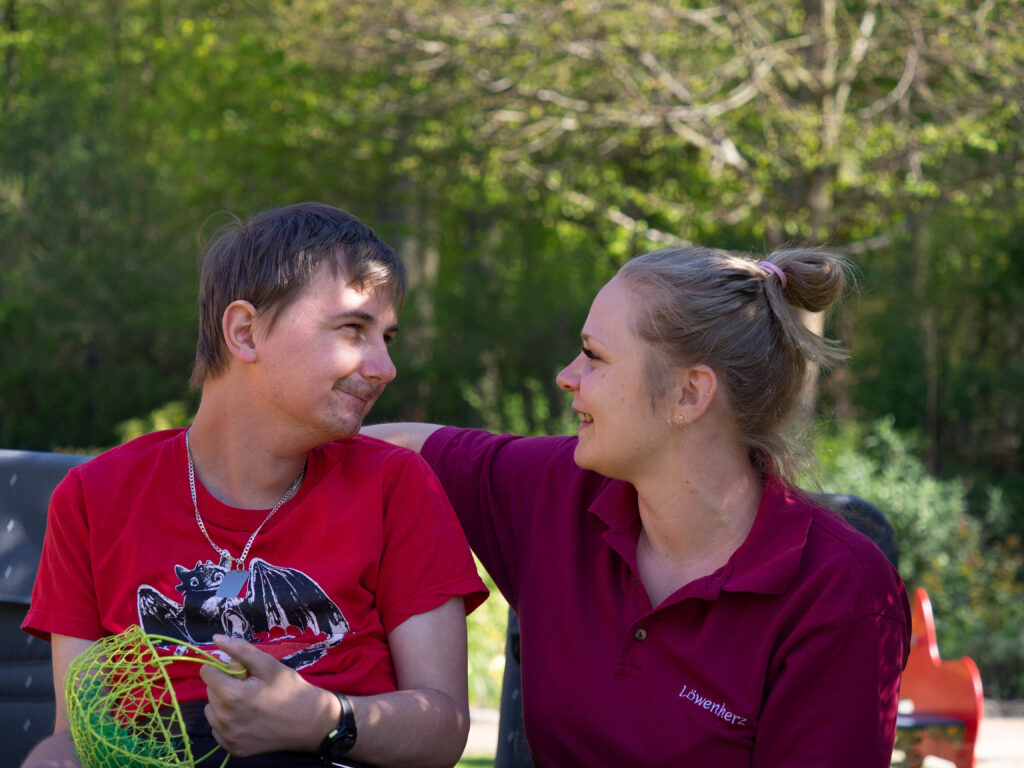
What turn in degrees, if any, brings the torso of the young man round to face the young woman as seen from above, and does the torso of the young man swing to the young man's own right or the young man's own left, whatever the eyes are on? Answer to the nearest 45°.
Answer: approximately 90° to the young man's own left

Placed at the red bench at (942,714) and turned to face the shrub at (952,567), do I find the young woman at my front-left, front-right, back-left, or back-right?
back-left

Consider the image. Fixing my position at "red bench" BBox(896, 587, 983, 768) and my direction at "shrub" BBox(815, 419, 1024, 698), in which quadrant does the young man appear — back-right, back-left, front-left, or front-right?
back-left

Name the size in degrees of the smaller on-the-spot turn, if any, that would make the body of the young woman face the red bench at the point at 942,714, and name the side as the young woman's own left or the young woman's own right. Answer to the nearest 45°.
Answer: approximately 180°

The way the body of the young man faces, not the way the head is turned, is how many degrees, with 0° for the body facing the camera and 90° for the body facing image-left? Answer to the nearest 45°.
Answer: approximately 0°

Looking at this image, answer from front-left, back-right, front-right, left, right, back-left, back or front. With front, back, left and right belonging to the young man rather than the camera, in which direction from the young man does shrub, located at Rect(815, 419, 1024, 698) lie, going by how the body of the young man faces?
back-left

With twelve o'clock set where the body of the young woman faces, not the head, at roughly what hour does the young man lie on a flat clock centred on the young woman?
The young man is roughly at 1 o'clock from the young woman.

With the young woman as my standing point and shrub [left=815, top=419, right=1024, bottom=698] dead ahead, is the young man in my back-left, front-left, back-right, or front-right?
back-left

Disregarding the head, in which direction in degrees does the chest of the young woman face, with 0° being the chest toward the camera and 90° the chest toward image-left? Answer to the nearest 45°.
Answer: approximately 45°

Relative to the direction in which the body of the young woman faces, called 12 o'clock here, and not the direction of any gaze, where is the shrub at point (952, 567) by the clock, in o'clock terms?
The shrub is roughly at 5 o'clock from the young woman.
